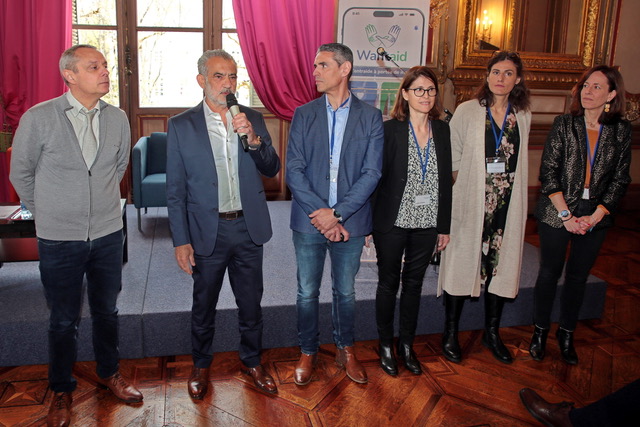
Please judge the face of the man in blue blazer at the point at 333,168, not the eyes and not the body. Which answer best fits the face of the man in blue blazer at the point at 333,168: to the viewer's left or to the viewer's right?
to the viewer's left

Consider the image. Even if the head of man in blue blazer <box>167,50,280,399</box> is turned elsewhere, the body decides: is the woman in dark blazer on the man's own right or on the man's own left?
on the man's own left

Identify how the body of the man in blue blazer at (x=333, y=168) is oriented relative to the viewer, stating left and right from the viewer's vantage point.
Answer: facing the viewer

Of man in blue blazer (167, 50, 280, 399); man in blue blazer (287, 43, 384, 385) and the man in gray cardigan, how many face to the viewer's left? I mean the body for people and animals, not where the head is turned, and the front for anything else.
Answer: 0

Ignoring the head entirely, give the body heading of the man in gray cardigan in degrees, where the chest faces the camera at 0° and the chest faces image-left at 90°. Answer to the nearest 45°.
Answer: approximately 315°

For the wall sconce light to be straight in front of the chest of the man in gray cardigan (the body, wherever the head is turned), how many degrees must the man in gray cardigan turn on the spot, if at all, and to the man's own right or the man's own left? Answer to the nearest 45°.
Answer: approximately 90° to the man's own left

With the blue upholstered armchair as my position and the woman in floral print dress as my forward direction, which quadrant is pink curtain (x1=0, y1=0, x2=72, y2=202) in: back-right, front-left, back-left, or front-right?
back-right

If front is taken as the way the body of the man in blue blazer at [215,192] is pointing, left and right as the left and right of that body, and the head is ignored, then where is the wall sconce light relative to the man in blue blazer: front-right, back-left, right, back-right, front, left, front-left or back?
left

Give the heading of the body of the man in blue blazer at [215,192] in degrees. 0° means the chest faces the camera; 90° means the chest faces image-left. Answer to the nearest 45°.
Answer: approximately 315°

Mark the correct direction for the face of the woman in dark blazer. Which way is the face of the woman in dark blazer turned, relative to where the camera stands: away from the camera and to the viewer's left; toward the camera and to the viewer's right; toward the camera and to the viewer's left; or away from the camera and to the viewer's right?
toward the camera and to the viewer's left

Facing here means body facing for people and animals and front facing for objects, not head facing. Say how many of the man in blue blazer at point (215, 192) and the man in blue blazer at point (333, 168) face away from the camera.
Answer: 0

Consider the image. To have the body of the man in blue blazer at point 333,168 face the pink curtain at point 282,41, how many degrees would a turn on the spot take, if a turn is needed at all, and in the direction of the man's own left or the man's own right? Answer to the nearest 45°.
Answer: approximately 180°
